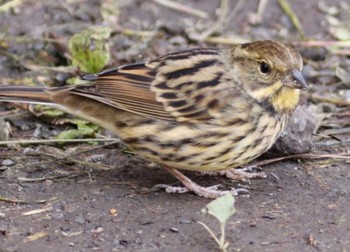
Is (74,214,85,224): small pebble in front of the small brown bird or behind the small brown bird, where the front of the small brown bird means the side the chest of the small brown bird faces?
behind

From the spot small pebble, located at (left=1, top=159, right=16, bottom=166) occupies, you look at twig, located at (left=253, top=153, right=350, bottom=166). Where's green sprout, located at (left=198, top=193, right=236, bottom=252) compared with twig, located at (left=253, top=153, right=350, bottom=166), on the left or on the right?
right

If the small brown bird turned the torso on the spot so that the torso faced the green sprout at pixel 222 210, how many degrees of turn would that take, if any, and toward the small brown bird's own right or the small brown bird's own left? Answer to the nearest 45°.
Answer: approximately 90° to the small brown bird's own right

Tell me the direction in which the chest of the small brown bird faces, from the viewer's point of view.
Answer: to the viewer's right

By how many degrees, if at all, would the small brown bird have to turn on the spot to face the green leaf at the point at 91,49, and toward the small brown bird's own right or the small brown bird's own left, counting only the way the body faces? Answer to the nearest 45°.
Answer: approximately 135° to the small brown bird's own left

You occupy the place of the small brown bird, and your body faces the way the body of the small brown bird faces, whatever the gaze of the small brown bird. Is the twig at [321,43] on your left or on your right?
on your left

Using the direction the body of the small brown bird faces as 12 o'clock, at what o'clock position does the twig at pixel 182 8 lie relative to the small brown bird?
The twig is roughly at 9 o'clock from the small brown bird.

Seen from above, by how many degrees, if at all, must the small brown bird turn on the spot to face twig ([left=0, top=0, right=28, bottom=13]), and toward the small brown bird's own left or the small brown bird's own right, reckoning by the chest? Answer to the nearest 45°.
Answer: approximately 135° to the small brown bird's own left
